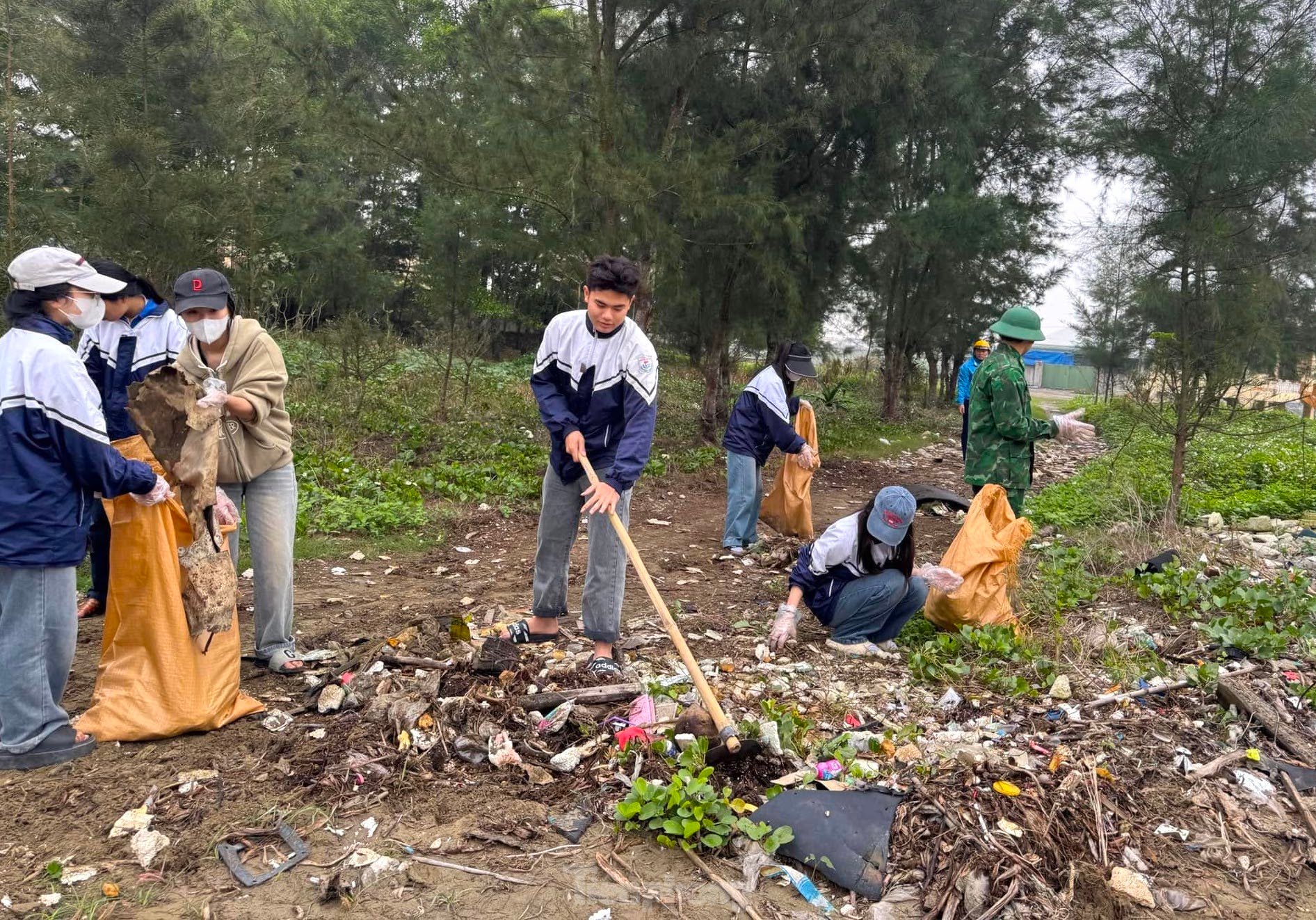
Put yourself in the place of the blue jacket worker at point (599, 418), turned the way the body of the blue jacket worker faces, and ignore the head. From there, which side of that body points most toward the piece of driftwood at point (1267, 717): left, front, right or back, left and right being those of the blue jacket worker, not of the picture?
left

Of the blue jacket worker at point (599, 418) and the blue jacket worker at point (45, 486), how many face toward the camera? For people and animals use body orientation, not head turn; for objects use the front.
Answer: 1

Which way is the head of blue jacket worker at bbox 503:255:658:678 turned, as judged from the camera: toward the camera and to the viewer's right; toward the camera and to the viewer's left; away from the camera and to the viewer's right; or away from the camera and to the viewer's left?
toward the camera and to the viewer's right

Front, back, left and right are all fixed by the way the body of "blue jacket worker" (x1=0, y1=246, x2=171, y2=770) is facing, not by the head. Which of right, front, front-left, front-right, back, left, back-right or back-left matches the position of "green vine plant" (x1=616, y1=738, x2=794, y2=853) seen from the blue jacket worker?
front-right

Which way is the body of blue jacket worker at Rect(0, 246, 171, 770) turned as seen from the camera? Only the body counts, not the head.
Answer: to the viewer's right

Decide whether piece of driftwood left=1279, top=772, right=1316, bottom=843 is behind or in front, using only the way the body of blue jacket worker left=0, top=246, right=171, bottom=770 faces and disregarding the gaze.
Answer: in front

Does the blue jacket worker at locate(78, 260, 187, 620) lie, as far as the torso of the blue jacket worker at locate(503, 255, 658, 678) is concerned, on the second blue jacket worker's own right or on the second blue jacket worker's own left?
on the second blue jacket worker's own right

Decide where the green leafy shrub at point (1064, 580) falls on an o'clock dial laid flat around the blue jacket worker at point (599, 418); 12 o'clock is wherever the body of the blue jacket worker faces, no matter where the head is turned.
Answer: The green leafy shrub is roughly at 8 o'clock from the blue jacket worker.

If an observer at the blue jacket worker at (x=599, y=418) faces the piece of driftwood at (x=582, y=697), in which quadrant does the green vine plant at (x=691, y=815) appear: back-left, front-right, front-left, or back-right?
front-left

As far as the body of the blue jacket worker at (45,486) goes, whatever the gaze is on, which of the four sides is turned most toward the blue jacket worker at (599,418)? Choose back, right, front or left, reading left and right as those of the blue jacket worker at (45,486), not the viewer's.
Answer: front

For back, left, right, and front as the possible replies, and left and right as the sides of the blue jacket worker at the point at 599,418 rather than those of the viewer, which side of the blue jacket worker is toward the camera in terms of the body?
front

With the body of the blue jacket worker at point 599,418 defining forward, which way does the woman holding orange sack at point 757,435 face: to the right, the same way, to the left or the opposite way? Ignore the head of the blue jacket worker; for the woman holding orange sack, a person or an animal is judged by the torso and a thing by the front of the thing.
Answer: to the left

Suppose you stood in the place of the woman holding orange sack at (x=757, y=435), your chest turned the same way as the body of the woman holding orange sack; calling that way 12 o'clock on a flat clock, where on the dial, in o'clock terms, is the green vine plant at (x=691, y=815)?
The green vine plant is roughly at 3 o'clock from the woman holding orange sack.

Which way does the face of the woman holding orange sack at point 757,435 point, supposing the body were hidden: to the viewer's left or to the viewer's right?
to the viewer's right

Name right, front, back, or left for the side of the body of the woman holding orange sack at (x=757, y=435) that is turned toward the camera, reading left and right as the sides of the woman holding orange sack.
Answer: right

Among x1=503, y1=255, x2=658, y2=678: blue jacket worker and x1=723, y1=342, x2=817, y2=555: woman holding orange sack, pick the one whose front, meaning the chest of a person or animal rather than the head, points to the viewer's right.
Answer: the woman holding orange sack
